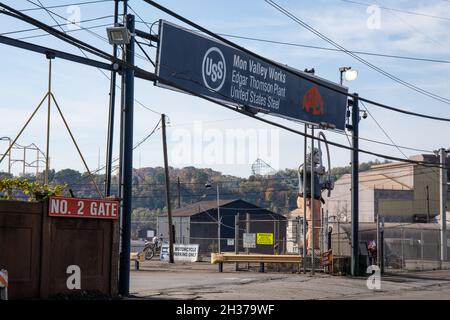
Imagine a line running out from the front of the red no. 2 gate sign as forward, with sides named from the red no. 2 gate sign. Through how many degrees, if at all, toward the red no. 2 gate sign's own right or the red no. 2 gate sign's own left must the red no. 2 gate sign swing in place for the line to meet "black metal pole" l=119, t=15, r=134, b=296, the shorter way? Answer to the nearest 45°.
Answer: approximately 135° to the red no. 2 gate sign's own left

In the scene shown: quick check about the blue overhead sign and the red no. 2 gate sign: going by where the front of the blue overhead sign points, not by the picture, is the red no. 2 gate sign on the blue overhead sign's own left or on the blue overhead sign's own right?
on the blue overhead sign's own right

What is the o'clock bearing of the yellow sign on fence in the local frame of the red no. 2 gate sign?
The yellow sign on fence is roughly at 7 o'clock from the red no. 2 gate sign.

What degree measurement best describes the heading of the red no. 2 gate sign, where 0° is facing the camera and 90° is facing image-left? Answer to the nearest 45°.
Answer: approximately 0°

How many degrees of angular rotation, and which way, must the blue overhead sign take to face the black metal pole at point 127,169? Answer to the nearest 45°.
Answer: approximately 90° to its right

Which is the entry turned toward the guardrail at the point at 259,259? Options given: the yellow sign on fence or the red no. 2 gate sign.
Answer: the yellow sign on fence

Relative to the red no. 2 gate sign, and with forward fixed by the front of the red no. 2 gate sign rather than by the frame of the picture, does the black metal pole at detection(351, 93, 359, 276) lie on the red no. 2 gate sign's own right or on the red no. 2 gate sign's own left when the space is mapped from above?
on the red no. 2 gate sign's own left

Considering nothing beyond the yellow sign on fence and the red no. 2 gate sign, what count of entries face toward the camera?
2

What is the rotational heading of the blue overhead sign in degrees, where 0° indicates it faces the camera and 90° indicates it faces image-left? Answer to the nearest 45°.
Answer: approximately 315°

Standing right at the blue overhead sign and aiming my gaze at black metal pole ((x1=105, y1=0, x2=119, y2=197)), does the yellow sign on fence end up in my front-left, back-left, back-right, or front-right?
back-right

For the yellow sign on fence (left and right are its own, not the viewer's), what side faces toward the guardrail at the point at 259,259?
front

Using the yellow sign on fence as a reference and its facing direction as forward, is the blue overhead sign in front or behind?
in front

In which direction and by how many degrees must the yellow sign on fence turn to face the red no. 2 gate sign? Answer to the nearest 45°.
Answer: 0° — it already faces it

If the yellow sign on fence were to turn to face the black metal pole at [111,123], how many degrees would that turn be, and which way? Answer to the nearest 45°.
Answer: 0° — it already faces it

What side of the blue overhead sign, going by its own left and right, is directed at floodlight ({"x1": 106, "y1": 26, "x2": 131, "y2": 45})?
right

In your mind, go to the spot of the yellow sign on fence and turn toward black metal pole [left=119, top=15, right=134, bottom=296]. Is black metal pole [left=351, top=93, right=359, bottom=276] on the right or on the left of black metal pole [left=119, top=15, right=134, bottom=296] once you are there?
left

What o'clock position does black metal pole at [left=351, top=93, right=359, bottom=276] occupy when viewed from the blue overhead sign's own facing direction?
The black metal pole is roughly at 9 o'clock from the blue overhead sign.
